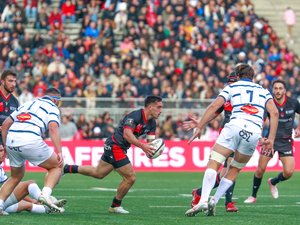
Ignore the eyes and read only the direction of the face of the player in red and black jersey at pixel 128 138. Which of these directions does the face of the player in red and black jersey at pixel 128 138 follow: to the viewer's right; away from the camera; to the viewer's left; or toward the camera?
to the viewer's right

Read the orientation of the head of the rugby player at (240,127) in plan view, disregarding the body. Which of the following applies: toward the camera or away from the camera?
away from the camera

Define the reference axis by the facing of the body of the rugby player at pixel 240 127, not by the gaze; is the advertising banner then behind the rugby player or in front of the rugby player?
in front

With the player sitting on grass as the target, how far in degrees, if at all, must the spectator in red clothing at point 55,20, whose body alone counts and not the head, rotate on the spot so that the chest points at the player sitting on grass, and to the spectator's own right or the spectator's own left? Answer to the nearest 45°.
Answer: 0° — they already face them

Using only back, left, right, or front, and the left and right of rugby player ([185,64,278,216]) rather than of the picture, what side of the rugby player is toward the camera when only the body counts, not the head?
back

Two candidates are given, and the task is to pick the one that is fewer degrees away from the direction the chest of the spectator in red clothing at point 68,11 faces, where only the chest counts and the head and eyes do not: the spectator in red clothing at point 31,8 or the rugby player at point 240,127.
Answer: the rugby player

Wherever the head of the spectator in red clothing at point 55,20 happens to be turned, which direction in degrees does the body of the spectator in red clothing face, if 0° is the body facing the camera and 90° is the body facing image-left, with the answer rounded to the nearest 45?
approximately 0°

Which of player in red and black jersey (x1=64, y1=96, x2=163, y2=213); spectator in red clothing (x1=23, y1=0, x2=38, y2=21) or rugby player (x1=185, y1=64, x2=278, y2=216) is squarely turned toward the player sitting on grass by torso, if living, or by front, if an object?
the spectator in red clothing
